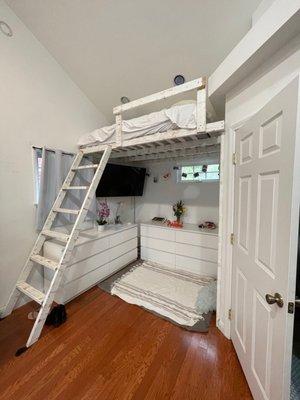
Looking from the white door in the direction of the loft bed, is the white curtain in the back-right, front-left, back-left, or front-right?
front-left

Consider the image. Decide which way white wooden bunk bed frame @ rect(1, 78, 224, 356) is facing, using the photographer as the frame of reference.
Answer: facing the viewer and to the left of the viewer

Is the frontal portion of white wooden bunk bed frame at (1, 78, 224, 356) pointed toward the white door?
no

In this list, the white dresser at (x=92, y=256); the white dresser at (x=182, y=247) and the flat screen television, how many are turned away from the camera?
0

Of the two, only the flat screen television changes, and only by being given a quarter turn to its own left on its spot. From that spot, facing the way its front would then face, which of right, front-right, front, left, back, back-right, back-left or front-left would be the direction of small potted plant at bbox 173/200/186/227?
front-right

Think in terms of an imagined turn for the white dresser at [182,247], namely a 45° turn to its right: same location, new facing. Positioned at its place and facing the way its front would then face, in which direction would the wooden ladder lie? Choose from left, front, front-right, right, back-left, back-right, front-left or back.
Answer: front-left

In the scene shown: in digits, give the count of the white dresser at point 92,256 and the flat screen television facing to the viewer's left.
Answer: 0

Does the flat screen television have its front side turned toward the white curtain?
no

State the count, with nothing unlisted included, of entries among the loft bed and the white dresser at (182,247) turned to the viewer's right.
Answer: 0

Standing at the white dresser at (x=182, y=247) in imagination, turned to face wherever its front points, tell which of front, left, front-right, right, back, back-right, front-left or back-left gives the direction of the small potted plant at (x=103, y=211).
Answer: front-right

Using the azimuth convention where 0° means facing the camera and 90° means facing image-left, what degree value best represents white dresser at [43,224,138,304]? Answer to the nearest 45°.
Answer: approximately 315°
